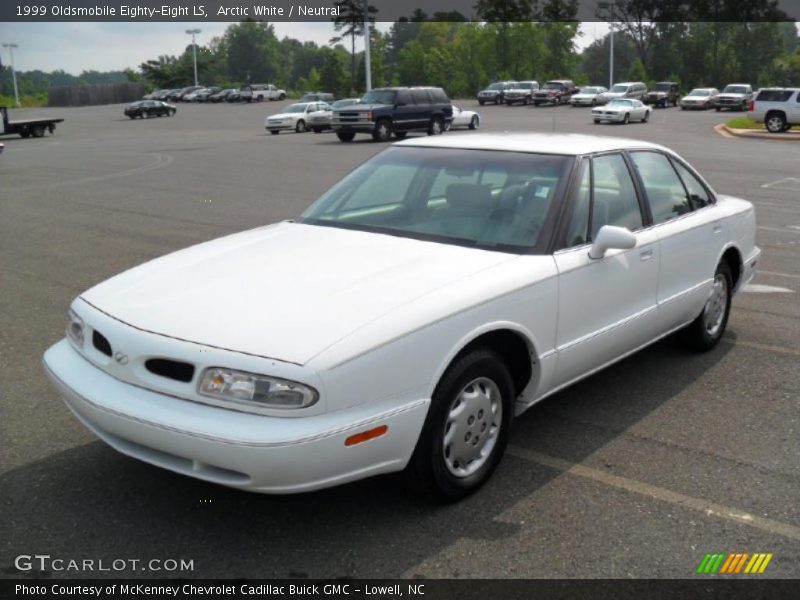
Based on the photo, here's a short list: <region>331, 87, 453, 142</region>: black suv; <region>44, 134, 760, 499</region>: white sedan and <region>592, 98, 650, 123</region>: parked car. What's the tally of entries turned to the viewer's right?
0

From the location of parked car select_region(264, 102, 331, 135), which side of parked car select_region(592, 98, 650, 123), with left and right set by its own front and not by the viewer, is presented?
front

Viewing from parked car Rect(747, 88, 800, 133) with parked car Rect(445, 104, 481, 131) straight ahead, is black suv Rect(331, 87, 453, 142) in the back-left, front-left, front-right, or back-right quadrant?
front-left

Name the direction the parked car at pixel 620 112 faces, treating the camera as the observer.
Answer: facing the viewer and to the left of the viewer

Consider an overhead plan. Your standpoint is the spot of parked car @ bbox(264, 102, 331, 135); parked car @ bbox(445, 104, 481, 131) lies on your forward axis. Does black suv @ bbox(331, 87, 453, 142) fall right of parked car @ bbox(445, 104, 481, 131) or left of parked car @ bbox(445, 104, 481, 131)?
right

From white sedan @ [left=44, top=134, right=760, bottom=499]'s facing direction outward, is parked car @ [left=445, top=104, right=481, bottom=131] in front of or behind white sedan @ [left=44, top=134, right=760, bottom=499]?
behind

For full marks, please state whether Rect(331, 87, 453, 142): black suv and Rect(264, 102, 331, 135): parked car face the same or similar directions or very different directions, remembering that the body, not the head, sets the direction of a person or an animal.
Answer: same or similar directions

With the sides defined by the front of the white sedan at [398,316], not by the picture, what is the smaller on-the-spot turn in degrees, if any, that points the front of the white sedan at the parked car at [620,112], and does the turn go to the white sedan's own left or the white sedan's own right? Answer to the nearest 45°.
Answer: approximately 135° to the white sedan's own right

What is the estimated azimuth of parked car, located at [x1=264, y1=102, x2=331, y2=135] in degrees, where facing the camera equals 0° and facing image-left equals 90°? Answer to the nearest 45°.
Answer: approximately 45°

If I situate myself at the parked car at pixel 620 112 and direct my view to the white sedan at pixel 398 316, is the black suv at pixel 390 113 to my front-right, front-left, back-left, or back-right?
front-right

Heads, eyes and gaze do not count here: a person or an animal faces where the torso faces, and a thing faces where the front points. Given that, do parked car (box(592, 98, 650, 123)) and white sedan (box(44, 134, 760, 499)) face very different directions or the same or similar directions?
same or similar directions

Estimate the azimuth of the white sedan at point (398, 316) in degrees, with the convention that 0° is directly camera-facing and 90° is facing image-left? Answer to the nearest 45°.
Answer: approximately 45°
